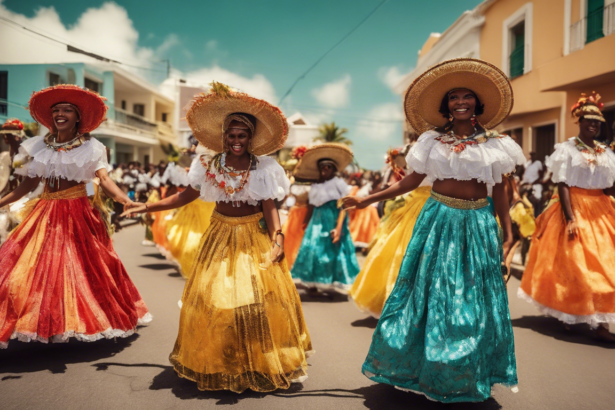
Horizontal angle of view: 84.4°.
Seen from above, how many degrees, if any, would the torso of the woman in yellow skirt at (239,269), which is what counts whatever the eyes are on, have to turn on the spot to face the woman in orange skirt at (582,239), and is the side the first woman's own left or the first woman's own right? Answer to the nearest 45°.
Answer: approximately 90° to the first woman's own left

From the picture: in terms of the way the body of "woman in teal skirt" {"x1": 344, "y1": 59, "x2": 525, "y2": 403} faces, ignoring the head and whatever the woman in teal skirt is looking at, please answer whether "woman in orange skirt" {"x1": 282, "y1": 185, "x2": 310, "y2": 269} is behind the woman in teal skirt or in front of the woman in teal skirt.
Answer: behind

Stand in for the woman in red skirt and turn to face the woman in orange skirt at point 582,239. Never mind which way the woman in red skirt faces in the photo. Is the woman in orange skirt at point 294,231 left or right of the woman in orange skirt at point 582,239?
left

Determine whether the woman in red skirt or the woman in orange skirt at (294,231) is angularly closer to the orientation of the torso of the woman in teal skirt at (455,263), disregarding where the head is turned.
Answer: the woman in red skirt

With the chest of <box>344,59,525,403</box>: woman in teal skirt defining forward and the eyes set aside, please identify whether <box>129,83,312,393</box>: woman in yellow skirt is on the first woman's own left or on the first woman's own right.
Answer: on the first woman's own right

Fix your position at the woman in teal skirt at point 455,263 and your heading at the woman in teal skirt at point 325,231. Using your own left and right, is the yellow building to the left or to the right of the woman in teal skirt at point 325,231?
right

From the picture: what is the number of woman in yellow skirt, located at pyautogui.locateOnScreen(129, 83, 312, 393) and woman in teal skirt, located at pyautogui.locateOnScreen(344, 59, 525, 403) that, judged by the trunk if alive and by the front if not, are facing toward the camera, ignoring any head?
2

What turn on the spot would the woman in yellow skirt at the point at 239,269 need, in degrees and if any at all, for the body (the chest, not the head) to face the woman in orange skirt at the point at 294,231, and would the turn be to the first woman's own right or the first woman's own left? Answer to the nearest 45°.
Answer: approximately 180°

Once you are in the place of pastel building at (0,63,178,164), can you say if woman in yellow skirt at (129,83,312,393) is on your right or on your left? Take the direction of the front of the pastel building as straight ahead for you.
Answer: on your right

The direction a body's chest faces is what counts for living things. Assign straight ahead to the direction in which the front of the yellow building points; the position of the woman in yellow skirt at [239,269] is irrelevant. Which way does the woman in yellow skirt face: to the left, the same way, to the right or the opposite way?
to the left

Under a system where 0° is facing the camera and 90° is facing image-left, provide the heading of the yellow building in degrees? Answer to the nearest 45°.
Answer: approximately 45°
